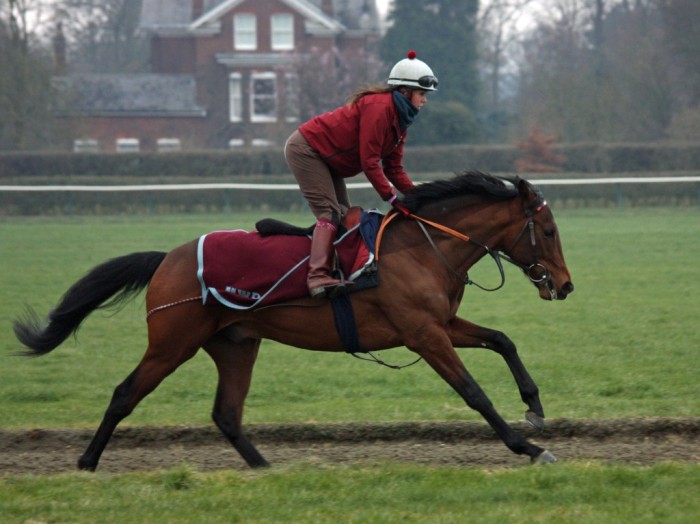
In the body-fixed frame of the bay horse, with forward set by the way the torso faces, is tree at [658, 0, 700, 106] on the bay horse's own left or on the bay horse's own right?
on the bay horse's own left

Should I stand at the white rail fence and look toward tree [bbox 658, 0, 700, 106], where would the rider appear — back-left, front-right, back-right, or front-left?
back-right

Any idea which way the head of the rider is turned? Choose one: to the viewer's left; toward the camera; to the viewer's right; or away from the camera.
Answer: to the viewer's right

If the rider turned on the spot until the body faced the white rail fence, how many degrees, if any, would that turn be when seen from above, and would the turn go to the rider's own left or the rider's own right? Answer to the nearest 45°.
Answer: approximately 90° to the rider's own left

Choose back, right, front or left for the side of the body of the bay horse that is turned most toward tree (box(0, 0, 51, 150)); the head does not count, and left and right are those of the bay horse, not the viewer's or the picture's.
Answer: left

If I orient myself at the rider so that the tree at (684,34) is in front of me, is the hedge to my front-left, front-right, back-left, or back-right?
front-left

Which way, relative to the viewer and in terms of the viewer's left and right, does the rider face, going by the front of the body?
facing to the right of the viewer

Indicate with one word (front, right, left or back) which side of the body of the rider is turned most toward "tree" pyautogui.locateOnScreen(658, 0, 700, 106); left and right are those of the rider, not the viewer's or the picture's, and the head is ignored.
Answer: left

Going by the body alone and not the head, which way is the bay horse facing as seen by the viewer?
to the viewer's right
